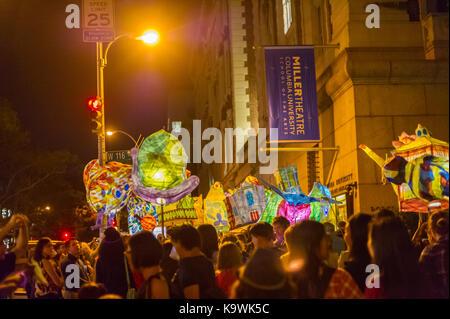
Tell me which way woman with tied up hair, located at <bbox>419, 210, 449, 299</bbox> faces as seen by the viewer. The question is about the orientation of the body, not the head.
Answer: away from the camera

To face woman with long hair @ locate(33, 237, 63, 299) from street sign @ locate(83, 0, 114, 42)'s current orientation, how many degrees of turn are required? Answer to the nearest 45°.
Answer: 0° — it already faces them

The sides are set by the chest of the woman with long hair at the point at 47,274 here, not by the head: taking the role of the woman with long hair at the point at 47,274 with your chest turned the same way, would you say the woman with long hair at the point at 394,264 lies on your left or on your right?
on your right

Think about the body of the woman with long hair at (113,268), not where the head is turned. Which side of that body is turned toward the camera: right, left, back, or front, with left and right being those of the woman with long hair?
back

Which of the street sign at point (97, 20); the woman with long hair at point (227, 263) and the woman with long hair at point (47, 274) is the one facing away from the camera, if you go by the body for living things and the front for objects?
the woman with long hair at point (227, 263)

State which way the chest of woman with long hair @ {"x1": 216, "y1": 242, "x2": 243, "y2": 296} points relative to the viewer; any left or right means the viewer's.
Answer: facing away from the viewer

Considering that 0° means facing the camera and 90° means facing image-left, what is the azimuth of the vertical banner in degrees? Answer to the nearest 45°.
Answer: approximately 0°

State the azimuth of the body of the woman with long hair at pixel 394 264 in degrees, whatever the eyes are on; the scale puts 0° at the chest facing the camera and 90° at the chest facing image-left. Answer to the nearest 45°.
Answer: approximately 135°

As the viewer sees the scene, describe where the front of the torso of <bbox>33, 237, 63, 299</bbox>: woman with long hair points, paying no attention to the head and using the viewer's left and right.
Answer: facing to the right of the viewer
